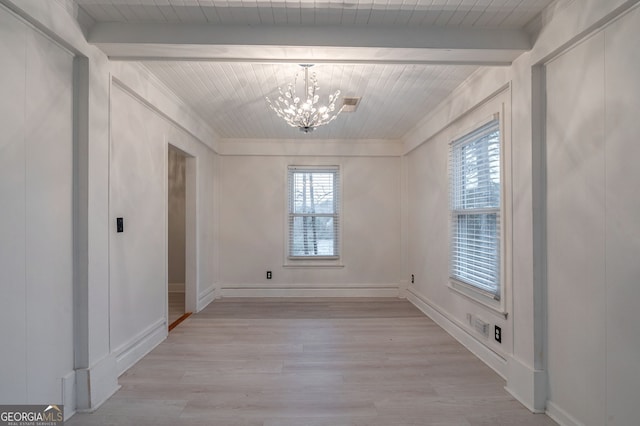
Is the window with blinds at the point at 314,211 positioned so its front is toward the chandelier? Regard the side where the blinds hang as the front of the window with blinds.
yes

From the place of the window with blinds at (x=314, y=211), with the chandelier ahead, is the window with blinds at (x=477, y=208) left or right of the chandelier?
left

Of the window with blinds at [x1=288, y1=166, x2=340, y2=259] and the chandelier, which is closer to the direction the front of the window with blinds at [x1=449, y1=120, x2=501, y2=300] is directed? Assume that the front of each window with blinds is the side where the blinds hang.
the chandelier

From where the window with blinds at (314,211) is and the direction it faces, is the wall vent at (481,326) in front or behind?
in front

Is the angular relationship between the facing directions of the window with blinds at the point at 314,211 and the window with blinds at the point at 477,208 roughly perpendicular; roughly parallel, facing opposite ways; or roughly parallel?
roughly perpendicular

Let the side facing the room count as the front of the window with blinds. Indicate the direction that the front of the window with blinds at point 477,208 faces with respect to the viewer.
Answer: facing the viewer and to the left of the viewer

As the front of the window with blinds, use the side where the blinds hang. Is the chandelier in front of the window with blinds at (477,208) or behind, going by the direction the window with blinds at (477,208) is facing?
in front

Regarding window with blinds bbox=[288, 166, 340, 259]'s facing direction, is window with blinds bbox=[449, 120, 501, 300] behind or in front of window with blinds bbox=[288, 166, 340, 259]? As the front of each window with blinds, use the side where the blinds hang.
in front

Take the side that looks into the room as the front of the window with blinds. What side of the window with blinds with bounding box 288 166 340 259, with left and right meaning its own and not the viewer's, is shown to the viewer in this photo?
front

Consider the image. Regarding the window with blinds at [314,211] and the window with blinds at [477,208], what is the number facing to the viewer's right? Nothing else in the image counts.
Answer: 0
